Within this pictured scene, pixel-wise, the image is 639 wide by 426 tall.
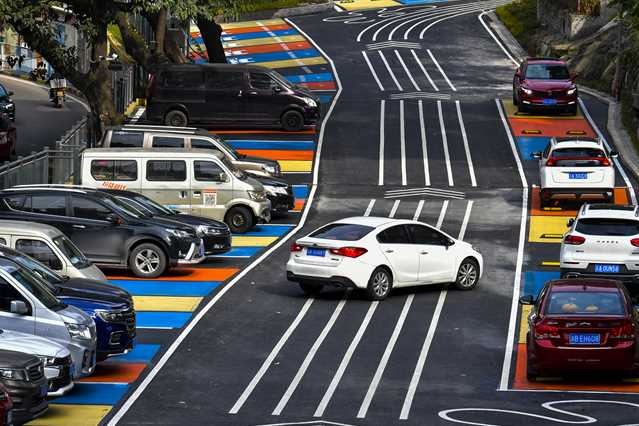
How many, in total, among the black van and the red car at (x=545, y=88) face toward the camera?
1

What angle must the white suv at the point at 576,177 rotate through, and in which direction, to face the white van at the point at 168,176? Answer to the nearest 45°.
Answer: approximately 135° to its left

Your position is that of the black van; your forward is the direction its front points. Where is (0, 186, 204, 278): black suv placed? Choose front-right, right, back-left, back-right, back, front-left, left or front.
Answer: right

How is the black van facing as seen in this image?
to the viewer's right

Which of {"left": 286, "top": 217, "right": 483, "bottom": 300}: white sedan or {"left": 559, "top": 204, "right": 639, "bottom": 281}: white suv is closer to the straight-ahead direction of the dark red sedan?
the white suv

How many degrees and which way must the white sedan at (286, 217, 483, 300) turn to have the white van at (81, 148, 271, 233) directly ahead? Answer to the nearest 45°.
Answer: approximately 90° to its left

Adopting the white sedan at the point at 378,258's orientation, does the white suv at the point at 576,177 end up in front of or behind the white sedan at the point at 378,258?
in front

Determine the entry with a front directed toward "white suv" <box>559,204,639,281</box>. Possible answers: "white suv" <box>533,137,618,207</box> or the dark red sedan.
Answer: the dark red sedan

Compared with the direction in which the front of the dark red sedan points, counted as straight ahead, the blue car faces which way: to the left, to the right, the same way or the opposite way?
to the right

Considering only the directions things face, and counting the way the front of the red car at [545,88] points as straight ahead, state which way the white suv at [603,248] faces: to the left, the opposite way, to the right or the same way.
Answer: the opposite way

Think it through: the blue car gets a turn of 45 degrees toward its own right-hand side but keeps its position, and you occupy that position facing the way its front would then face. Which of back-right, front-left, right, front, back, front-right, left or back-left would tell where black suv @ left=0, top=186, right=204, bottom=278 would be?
back

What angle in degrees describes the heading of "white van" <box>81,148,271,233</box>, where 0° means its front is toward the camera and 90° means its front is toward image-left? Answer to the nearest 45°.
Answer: approximately 270°

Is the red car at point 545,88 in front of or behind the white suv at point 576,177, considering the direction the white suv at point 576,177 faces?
in front

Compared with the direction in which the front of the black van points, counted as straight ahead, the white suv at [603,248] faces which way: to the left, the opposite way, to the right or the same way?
to the left

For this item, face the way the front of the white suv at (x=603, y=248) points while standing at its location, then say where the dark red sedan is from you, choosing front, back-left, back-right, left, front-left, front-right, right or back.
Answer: back

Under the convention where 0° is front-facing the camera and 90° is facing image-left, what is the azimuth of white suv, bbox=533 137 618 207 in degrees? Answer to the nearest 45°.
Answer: approximately 180°

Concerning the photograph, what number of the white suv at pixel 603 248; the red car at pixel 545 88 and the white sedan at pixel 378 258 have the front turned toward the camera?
1
